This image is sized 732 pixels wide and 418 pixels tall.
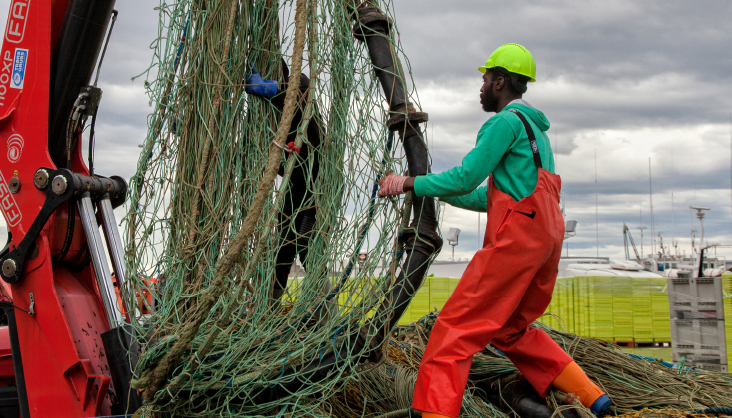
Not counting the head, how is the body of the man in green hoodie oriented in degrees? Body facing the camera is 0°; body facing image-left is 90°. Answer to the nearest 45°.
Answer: approximately 90°

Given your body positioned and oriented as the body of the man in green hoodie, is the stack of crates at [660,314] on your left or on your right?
on your right

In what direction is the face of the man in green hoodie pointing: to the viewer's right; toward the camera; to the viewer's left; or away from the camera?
to the viewer's left

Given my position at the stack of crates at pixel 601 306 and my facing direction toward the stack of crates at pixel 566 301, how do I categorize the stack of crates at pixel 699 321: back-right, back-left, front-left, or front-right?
back-left

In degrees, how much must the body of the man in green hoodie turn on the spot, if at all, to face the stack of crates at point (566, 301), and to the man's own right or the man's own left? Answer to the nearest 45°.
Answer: approximately 90° to the man's own right

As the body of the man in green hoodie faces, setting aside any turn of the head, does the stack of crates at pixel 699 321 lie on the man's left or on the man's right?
on the man's right

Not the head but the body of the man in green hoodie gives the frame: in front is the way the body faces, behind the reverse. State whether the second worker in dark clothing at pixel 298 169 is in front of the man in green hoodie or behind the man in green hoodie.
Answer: in front

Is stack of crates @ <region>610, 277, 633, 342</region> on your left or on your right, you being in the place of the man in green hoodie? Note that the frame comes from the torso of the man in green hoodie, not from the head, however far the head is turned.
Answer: on your right
